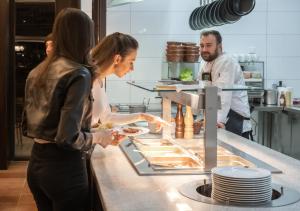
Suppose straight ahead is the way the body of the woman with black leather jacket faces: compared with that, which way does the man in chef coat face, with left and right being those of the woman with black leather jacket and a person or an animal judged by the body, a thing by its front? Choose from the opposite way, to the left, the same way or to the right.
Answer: the opposite way

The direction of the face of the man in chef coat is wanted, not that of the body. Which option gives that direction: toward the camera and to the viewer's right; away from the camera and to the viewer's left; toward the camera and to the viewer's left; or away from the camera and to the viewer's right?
toward the camera and to the viewer's left

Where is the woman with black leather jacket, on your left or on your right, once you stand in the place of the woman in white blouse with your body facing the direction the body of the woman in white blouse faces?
on your right

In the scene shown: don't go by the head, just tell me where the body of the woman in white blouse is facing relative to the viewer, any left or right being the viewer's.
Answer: facing to the right of the viewer

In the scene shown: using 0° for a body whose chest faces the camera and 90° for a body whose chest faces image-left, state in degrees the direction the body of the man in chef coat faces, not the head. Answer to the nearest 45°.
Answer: approximately 45°

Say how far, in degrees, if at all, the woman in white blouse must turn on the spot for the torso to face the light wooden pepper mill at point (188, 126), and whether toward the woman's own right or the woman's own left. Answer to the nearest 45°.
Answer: approximately 45° to the woman's own left

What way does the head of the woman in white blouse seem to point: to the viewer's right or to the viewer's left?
to the viewer's right

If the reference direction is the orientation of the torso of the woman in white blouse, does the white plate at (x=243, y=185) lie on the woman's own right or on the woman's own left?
on the woman's own right

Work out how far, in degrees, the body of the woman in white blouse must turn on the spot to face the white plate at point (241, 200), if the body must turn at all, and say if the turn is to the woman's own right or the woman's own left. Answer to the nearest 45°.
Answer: approximately 45° to the woman's own right

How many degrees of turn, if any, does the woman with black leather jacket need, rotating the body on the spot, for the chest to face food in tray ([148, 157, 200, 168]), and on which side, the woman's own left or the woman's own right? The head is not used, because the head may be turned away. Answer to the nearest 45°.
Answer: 0° — they already face it

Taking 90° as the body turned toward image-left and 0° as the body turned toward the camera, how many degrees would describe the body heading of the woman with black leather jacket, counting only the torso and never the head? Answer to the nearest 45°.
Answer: approximately 225°

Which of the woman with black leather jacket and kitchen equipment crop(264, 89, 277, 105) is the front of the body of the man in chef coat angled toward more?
the woman with black leather jacket

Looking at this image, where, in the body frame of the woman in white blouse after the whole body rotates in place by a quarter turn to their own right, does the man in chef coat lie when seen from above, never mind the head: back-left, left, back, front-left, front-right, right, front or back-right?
back-left
